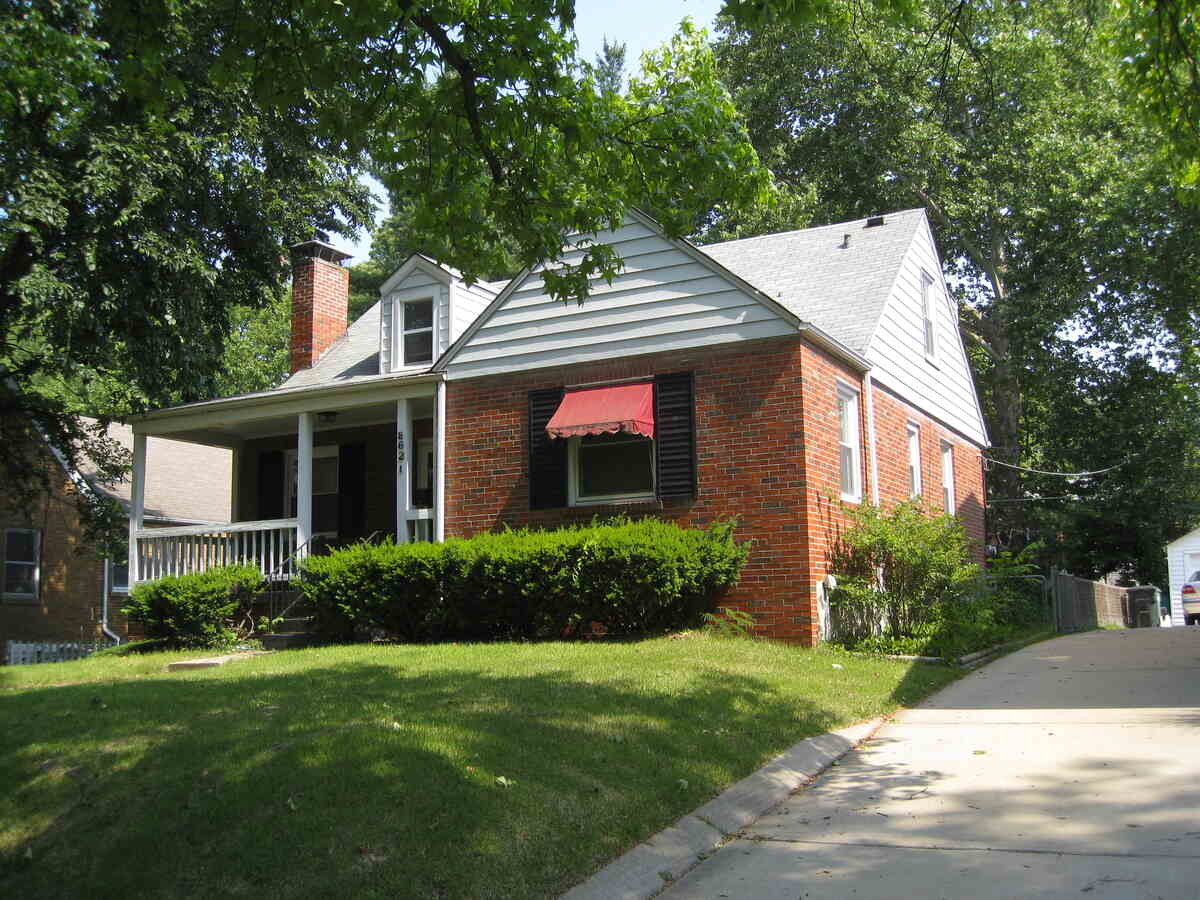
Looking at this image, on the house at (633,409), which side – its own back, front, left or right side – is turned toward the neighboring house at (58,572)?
right

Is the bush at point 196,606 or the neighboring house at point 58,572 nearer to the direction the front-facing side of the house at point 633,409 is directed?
the bush

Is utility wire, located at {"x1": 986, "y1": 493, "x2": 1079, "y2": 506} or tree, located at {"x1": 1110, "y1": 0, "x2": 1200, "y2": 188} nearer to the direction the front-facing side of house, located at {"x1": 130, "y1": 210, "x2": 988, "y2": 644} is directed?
the tree

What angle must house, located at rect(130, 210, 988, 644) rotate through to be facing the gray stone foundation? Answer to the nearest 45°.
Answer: approximately 90° to its right

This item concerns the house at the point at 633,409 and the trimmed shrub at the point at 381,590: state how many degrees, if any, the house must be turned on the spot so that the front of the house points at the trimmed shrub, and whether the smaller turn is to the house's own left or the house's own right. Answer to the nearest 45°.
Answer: approximately 45° to the house's own right

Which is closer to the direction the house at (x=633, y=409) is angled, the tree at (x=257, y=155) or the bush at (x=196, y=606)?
the tree

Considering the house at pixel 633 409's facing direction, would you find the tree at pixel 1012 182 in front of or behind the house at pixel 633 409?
behind

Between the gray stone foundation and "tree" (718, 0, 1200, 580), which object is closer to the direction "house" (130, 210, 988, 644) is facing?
the gray stone foundation

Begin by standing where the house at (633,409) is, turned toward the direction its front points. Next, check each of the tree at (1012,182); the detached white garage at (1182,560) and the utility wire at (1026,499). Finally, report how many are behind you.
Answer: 3

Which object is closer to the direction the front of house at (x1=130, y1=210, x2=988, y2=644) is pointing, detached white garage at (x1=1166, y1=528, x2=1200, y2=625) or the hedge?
the hedge

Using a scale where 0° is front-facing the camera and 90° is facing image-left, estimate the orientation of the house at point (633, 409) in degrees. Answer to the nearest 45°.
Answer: approximately 45°

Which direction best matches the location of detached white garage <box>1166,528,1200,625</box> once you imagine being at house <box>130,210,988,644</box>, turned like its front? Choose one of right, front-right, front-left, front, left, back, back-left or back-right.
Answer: back

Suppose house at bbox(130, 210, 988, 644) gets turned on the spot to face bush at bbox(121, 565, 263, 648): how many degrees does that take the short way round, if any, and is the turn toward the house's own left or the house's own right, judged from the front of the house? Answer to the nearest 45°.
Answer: approximately 45° to the house's own right
